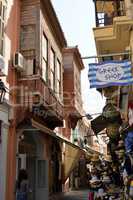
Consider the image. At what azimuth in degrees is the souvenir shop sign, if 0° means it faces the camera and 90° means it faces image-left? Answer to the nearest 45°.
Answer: approximately 0°

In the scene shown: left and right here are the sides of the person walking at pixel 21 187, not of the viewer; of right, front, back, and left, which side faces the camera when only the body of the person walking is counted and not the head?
back

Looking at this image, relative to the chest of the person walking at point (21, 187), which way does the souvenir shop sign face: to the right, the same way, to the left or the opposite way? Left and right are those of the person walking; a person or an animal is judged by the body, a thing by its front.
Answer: the opposite way

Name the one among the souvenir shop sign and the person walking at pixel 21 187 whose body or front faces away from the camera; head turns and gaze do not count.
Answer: the person walking
